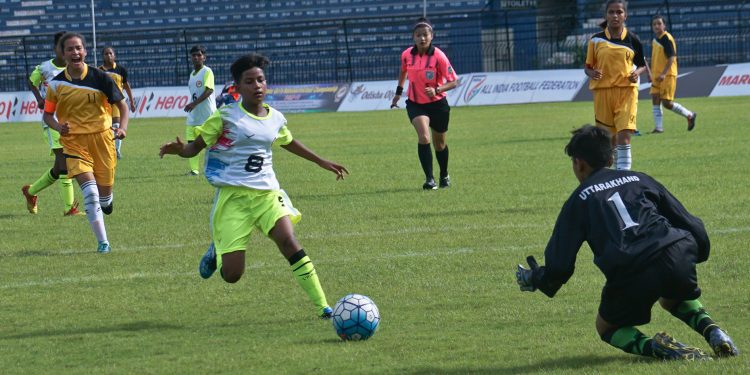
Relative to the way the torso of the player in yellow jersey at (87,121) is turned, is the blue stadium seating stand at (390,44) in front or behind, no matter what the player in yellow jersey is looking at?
behind

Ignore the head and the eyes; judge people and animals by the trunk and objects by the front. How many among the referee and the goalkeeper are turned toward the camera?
1

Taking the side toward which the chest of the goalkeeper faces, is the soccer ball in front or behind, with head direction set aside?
in front

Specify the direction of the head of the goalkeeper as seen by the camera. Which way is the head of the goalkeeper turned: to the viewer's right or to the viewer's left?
to the viewer's left

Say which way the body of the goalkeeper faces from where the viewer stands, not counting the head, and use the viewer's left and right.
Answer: facing away from the viewer and to the left of the viewer

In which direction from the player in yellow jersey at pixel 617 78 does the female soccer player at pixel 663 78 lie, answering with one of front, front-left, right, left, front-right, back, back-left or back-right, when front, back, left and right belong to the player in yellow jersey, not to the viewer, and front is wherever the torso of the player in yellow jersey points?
back

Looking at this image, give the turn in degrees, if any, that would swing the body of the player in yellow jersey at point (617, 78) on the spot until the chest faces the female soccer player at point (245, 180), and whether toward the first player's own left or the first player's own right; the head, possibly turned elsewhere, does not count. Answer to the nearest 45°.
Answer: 0° — they already face them
